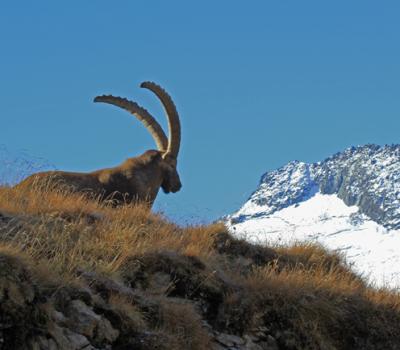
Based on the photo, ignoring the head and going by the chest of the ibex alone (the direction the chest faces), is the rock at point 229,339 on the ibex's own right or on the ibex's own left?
on the ibex's own right

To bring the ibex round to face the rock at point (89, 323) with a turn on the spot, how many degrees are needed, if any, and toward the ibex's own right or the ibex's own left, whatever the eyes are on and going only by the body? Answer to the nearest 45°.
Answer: approximately 90° to the ibex's own right

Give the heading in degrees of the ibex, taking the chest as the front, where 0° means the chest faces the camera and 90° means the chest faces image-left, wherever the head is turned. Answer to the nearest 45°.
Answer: approximately 270°
